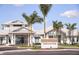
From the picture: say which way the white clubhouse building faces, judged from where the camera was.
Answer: facing the viewer

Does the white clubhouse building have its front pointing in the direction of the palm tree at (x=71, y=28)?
no
